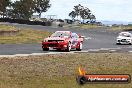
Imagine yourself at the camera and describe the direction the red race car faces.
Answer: facing the viewer and to the left of the viewer
